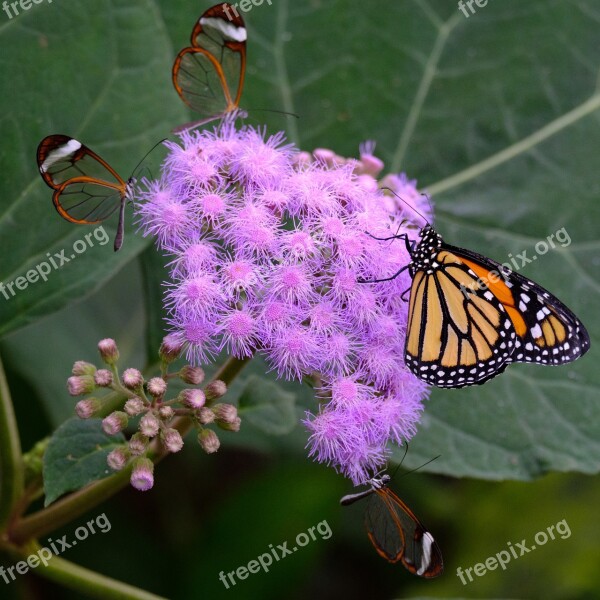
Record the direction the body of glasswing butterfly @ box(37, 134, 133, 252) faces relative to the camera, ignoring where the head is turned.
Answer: to the viewer's right

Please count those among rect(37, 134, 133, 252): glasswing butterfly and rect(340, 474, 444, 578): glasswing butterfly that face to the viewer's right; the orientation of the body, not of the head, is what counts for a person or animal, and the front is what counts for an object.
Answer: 2

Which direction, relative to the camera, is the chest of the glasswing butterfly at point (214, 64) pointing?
to the viewer's right

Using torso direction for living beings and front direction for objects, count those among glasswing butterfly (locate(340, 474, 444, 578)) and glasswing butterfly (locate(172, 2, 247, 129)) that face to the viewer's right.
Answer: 2

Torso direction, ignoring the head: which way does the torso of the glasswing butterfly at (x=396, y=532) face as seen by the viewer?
to the viewer's right
